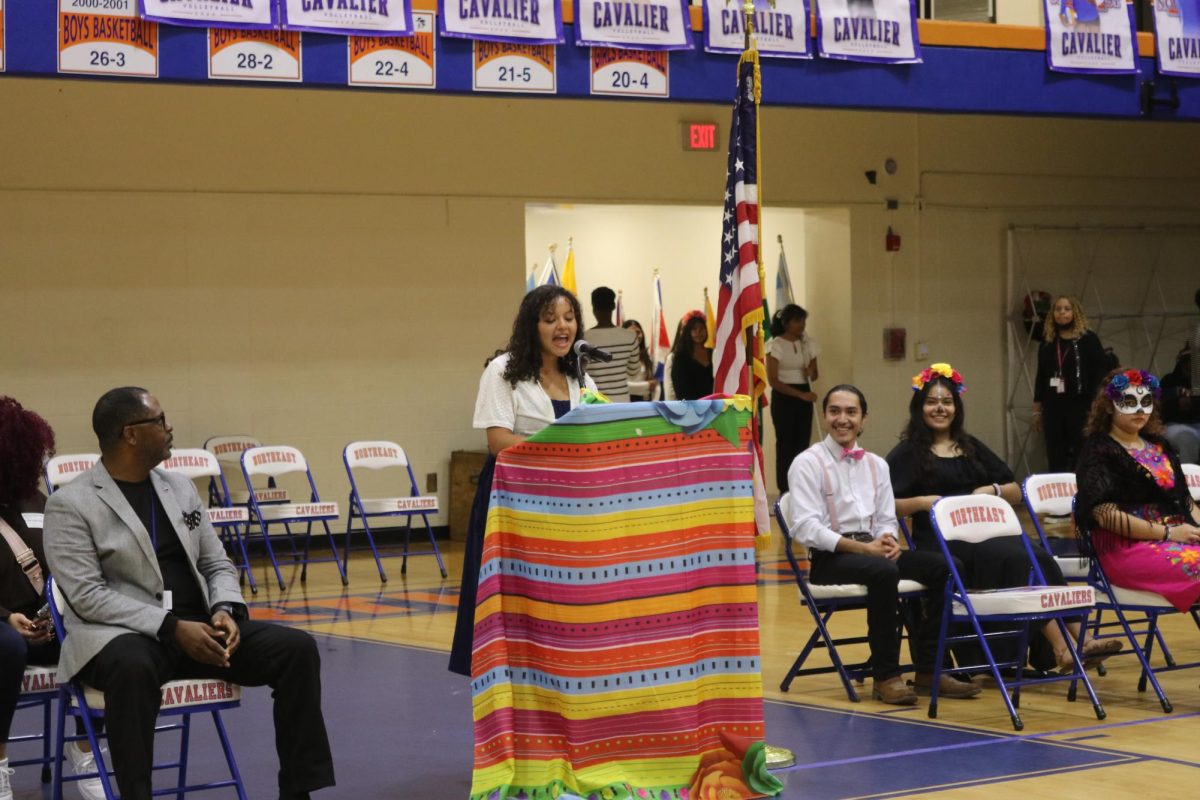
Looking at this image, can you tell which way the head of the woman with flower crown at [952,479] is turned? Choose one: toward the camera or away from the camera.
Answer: toward the camera

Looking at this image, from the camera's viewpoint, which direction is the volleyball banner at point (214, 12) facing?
toward the camera

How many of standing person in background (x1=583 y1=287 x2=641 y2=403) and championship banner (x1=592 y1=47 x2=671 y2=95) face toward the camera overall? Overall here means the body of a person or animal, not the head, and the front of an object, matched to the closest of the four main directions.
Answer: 1

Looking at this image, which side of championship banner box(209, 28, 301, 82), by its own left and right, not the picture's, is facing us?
front

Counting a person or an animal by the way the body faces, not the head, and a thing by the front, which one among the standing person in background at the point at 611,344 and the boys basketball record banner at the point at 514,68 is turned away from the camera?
the standing person in background

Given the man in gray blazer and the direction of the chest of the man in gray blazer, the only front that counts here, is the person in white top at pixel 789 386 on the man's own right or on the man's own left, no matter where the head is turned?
on the man's own left

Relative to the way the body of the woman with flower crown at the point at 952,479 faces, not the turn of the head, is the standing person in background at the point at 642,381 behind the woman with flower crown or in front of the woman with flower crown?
behind

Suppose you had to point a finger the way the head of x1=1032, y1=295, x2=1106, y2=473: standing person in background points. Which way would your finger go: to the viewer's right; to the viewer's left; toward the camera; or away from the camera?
toward the camera

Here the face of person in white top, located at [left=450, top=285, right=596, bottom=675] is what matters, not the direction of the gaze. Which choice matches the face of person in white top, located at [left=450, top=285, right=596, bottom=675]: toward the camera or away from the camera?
toward the camera

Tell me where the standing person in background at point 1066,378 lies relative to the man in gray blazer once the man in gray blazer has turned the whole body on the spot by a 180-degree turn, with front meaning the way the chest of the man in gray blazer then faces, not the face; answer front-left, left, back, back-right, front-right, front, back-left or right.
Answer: right

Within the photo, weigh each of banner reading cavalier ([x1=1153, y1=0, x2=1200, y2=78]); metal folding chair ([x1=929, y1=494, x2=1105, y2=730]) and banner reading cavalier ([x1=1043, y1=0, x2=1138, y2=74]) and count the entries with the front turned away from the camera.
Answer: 0

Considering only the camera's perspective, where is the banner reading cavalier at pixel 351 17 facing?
facing the viewer

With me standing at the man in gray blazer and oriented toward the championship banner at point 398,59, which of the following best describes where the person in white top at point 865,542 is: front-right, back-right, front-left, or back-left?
front-right

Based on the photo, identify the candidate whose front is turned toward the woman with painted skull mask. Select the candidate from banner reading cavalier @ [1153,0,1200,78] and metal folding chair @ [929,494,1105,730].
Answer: the banner reading cavalier

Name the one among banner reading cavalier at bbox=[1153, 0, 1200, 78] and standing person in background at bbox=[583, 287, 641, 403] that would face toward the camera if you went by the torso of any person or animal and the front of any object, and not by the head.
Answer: the banner reading cavalier

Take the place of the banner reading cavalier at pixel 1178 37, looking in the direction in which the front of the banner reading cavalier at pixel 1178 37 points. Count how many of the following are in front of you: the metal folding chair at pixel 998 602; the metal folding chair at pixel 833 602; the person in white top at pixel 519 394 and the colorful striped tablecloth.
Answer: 4
